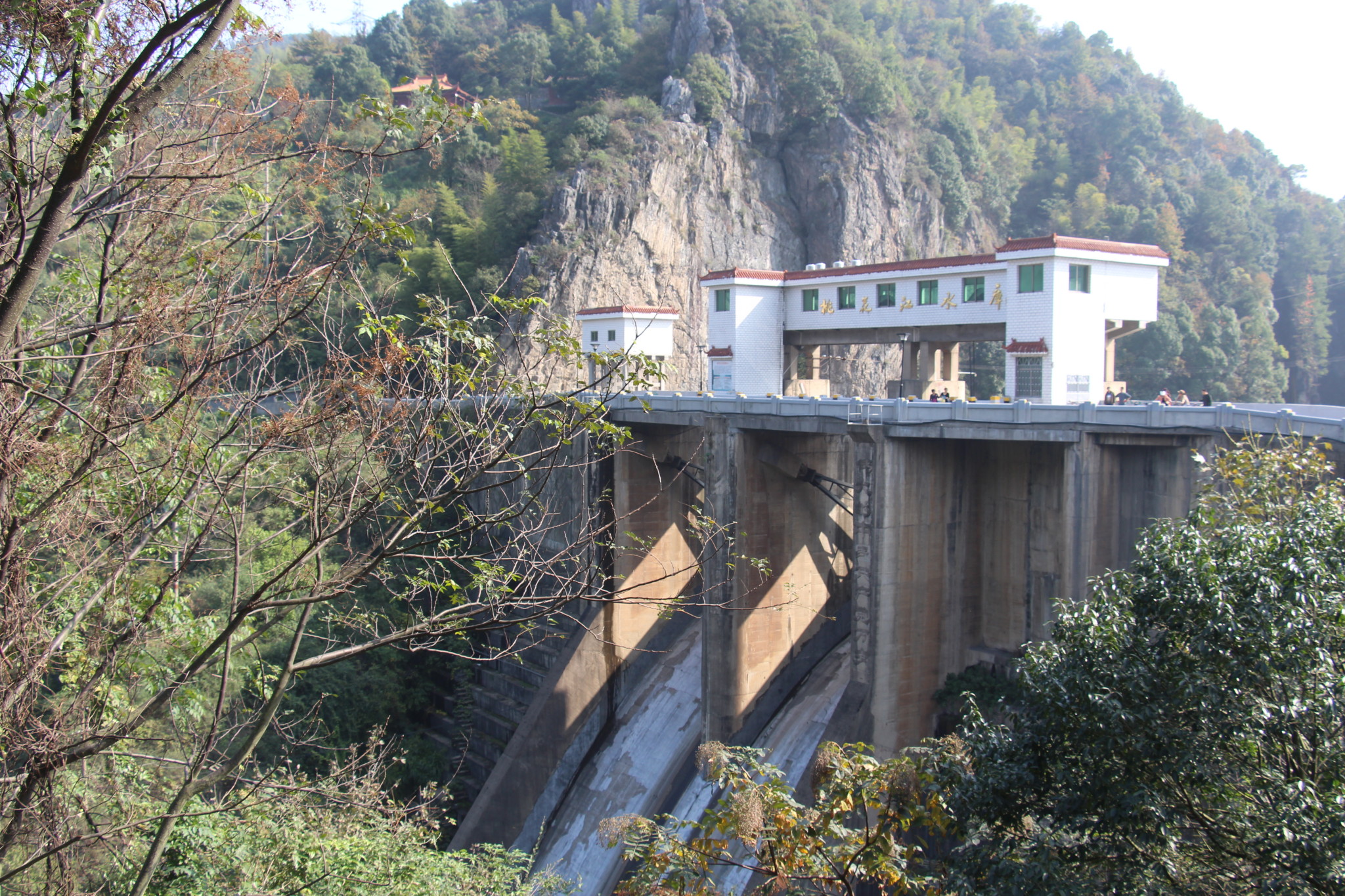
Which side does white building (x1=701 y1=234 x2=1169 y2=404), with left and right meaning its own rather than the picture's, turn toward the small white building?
right

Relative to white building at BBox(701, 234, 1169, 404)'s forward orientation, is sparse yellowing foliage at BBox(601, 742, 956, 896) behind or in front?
in front

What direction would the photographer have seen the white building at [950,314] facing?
facing the viewer and to the left of the viewer

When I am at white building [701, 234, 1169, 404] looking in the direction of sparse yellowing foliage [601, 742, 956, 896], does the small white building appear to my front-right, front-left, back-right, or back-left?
back-right

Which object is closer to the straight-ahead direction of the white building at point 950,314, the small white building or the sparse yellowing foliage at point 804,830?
the sparse yellowing foliage
